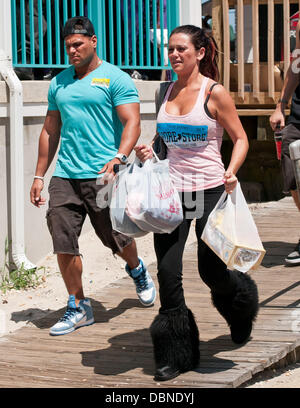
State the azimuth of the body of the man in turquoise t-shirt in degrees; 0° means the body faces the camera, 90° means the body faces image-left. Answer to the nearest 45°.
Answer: approximately 45°

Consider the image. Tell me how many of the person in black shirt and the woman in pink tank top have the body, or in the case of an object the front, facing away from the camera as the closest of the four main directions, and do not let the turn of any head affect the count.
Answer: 0

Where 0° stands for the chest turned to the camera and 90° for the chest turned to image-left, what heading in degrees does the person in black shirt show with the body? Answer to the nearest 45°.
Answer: approximately 45°

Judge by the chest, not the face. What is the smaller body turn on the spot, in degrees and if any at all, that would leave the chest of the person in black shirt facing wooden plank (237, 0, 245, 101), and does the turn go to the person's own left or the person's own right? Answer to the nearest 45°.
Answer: approximately 135° to the person's own right

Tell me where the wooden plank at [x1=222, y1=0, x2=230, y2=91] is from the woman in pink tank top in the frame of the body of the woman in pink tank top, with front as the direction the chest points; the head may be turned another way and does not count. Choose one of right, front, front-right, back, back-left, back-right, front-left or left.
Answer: back-right

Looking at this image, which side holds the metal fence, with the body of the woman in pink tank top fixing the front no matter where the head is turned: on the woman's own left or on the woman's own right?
on the woman's own right
